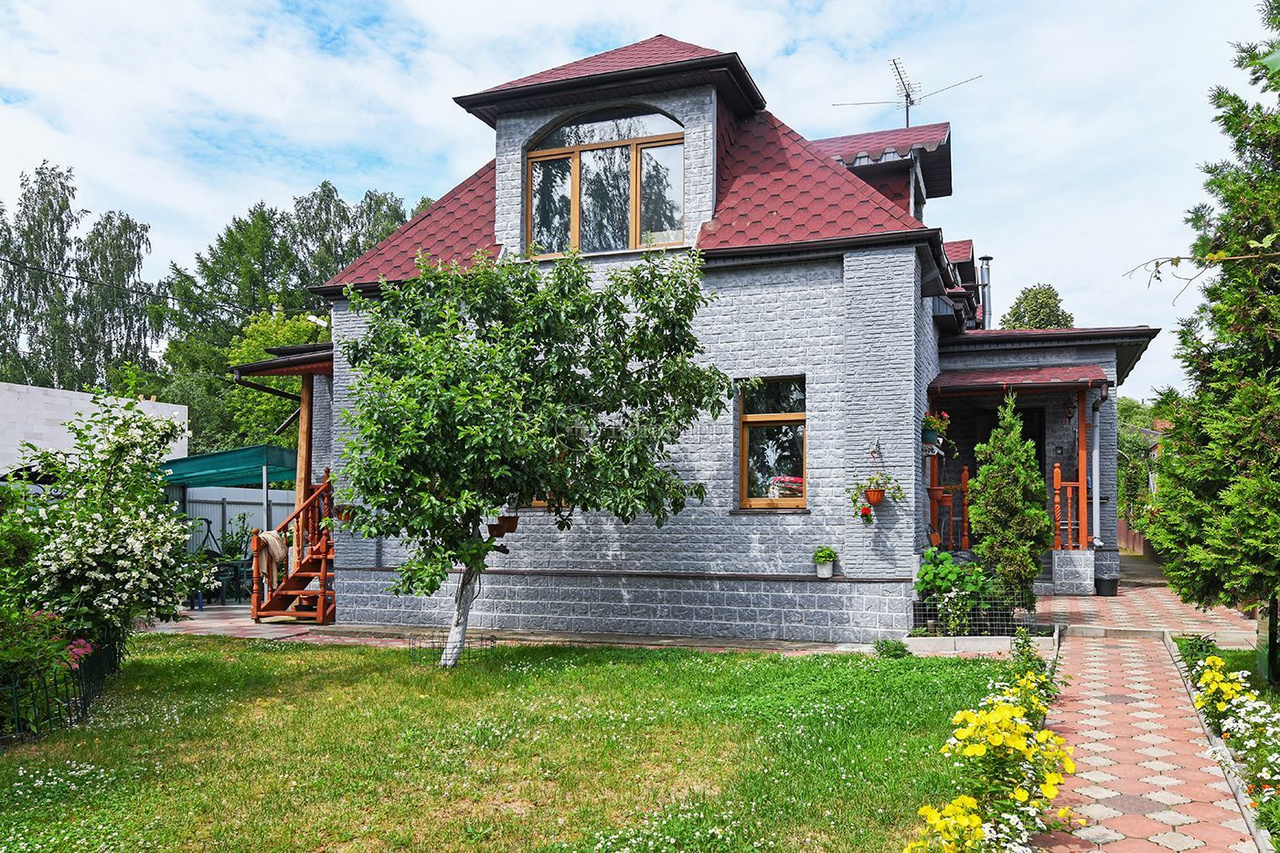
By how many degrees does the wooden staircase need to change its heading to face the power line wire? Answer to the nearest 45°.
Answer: approximately 135° to its right

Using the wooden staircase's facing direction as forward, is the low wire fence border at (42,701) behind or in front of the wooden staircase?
in front

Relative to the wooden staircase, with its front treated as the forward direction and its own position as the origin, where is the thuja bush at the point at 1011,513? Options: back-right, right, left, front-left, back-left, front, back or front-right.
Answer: left
